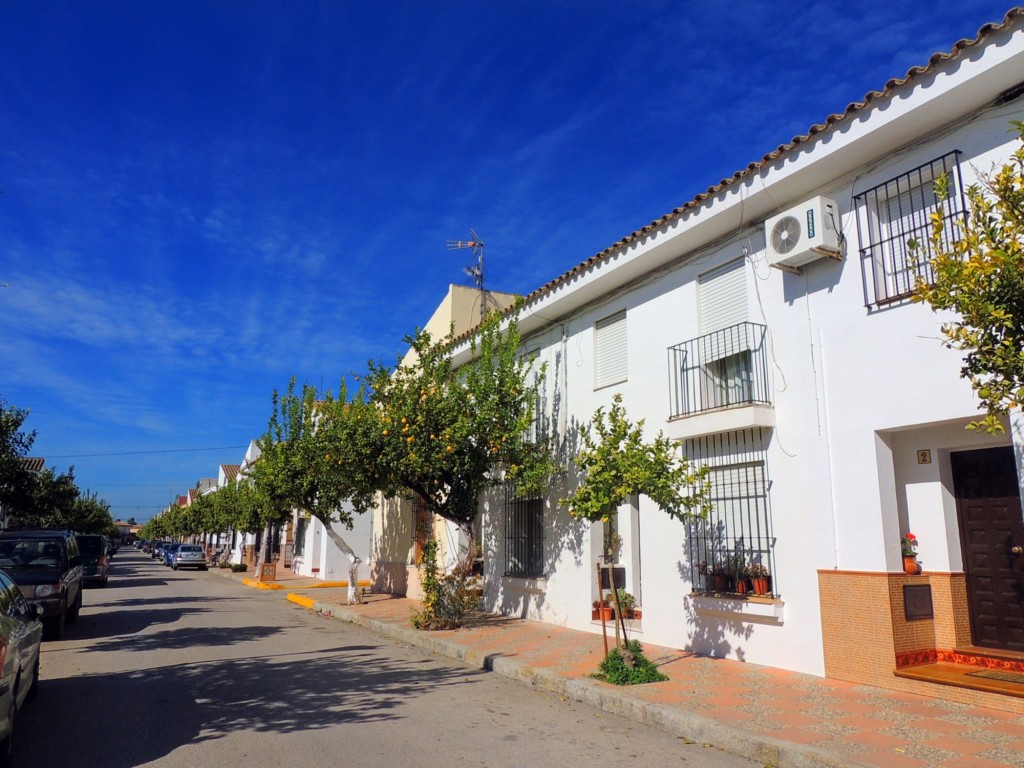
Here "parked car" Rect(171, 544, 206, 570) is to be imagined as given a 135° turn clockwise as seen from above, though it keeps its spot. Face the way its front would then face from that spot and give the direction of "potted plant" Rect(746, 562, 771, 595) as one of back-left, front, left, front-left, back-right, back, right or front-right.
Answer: front-right

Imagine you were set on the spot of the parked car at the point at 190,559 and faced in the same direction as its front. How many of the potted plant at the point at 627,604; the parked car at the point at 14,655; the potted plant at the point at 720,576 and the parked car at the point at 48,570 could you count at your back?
4

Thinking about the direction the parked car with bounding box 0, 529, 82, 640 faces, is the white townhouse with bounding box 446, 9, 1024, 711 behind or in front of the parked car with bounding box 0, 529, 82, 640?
in front

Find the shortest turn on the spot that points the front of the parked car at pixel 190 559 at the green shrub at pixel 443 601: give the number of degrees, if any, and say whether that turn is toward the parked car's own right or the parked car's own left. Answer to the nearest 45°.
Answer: approximately 180°

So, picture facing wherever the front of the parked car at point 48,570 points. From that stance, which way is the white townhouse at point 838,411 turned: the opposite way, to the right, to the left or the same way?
to the right

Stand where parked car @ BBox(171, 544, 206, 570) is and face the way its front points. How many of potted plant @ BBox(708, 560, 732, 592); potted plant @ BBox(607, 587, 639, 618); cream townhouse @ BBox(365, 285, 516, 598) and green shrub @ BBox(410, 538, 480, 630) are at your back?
4

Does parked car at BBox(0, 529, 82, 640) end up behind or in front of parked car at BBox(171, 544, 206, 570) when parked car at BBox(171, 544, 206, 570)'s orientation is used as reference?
behind

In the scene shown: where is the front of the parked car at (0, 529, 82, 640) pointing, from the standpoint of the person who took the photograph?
facing the viewer

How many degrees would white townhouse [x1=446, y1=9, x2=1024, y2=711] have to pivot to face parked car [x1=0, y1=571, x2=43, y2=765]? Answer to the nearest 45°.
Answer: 0° — it already faces it

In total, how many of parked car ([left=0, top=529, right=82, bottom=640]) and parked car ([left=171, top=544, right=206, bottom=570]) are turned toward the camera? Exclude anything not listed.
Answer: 1

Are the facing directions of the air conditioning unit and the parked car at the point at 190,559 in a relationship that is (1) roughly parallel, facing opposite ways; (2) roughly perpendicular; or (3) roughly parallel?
roughly perpendicular

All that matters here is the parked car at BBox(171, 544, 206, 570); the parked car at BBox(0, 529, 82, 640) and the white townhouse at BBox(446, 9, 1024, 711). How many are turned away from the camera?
1

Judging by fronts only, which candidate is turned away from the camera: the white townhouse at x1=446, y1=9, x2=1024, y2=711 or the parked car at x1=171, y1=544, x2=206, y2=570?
the parked car

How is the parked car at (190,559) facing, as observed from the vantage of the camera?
facing away from the viewer

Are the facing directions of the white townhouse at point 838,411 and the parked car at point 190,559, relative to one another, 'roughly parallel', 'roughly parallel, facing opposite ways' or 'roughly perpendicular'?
roughly perpendicular

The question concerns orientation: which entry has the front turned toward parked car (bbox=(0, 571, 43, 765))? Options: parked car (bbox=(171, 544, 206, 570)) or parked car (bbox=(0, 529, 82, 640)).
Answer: parked car (bbox=(0, 529, 82, 640))
